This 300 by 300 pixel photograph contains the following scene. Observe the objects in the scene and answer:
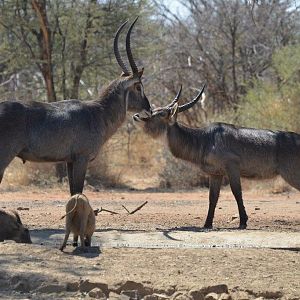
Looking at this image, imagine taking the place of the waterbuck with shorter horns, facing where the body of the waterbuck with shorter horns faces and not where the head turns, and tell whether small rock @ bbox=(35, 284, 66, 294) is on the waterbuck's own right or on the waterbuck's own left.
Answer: on the waterbuck's own left

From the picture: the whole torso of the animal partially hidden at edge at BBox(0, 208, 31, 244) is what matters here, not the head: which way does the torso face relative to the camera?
to the viewer's right

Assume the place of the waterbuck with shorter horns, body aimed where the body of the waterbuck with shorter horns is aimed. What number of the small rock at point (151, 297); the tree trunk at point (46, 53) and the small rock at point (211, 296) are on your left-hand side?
2

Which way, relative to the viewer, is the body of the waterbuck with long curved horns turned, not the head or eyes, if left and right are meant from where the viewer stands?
facing to the right of the viewer

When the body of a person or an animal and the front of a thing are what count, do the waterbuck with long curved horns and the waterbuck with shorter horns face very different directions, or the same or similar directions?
very different directions

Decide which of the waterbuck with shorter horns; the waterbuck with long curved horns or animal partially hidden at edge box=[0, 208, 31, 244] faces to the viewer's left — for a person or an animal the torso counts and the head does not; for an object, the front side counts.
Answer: the waterbuck with shorter horns

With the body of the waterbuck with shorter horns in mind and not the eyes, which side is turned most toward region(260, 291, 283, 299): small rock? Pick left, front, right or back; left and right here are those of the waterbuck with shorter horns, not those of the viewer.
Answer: left

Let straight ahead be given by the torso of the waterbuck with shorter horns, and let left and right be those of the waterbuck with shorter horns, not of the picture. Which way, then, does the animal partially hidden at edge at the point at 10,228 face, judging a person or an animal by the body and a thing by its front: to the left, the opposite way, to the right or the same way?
the opposite way

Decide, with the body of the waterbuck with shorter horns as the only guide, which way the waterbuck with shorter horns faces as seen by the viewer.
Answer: to the viewer's left
